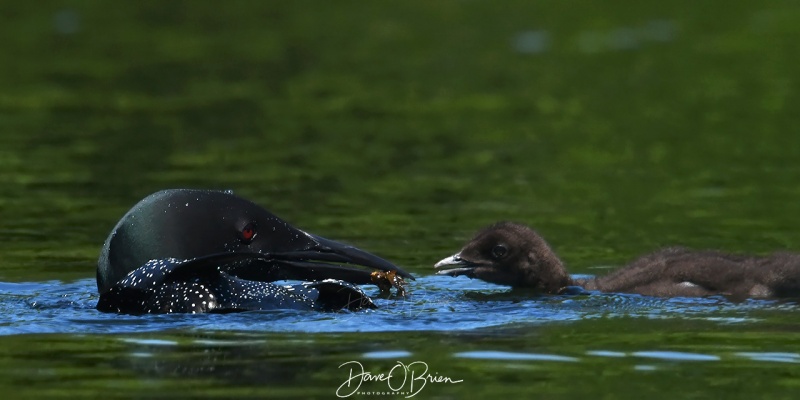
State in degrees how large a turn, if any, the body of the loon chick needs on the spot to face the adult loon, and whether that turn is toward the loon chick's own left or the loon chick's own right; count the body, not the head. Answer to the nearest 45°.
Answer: approximately 45° to the loon chick's own left

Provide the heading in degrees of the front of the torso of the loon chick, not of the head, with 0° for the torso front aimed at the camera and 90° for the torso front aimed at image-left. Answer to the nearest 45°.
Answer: approximately 90°
